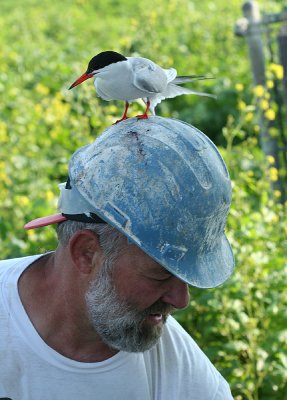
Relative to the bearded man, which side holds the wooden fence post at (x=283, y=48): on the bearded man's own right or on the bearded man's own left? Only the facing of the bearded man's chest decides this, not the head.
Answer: on the bearded man's own left

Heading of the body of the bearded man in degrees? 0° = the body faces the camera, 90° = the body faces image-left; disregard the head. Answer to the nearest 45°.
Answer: approximately 315°

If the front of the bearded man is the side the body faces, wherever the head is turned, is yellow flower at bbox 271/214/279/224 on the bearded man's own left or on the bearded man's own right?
on the bearded man's own left
